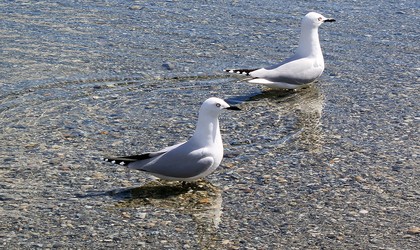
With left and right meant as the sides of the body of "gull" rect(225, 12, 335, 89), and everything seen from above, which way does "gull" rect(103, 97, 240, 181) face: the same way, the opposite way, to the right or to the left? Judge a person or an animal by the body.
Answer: the same way

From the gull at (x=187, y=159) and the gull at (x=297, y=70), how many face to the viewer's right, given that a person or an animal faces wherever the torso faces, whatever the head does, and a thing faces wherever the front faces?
2

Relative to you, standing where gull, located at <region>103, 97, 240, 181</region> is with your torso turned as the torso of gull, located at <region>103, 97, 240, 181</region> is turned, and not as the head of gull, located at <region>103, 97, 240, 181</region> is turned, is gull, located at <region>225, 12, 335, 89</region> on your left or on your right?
on your left

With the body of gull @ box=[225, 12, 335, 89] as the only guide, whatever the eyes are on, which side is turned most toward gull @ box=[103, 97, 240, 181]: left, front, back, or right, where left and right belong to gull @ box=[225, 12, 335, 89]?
right

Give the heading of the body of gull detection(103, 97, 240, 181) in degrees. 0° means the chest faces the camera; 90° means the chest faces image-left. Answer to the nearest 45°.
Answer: approximately 270°

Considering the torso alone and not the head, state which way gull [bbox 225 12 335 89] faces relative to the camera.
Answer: to the viewer's right
